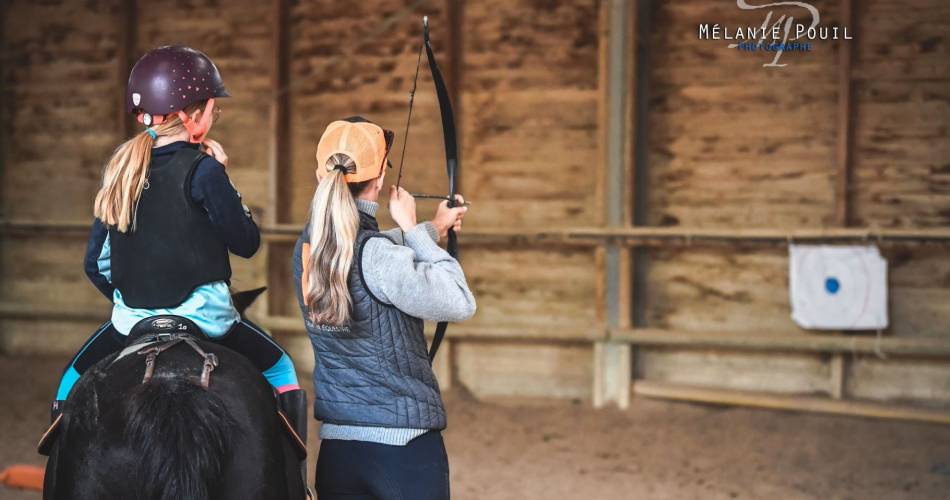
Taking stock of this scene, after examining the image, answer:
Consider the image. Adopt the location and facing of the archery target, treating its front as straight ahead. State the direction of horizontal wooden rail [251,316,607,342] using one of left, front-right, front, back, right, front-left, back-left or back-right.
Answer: right

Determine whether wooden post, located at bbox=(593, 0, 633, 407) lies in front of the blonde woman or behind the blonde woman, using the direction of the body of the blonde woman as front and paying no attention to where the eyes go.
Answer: in front

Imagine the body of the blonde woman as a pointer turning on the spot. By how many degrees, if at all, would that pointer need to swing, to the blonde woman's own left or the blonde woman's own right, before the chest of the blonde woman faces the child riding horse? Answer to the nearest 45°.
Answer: approximately 90° to the blonde woman's own left

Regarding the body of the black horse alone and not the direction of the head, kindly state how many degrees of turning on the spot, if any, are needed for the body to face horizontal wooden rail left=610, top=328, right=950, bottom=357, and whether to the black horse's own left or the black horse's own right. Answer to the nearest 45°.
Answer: approximately 45° to the black horse's own right

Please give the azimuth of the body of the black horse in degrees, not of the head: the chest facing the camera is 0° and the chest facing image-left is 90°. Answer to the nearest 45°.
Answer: approximately 180°

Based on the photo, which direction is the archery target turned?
toward the camera

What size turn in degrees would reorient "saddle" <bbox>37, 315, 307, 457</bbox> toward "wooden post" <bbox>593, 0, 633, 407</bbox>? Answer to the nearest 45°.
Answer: approximately 45° to its right

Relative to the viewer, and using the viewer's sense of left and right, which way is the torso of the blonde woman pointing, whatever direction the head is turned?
facing away from the viewer and to the right of the viewer

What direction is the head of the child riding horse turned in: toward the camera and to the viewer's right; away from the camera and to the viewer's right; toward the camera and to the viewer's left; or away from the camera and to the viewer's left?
away from the camera and to the viewer's right

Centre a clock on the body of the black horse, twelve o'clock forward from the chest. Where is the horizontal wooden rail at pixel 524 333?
The horizontal wooden rail is roughly at 1 o'clock from the black horse.

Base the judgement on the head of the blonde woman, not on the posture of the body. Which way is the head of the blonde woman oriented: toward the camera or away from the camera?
away from the camera

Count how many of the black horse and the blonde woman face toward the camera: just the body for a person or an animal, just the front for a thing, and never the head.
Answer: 0

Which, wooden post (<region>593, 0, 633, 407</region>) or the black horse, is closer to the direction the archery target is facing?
the black horse

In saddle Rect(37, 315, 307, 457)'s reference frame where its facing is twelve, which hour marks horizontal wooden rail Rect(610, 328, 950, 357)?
The horizontal wooden rail is roughly at 2 o'clock from the saddle.

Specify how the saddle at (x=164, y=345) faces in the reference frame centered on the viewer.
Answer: facing away from the viewer

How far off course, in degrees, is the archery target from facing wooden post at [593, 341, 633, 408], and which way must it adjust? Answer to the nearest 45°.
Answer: approximately 90° to its right

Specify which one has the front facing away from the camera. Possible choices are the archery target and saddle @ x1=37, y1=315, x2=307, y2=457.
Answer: the saddle
